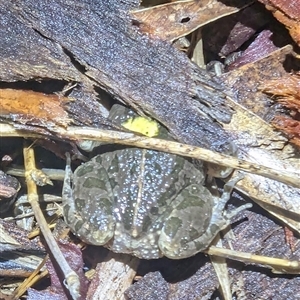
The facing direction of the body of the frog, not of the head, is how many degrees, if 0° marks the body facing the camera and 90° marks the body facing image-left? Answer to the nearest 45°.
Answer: approximately 180°

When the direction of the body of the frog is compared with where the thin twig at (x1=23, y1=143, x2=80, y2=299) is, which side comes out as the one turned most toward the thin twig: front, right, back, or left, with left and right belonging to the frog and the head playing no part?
left
